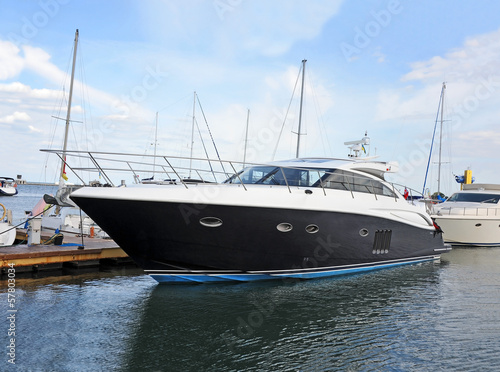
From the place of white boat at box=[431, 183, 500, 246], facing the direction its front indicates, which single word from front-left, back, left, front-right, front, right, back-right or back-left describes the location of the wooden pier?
front

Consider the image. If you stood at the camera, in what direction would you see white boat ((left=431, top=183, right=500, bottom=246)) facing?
facing the viewer and to the left of the viewer
